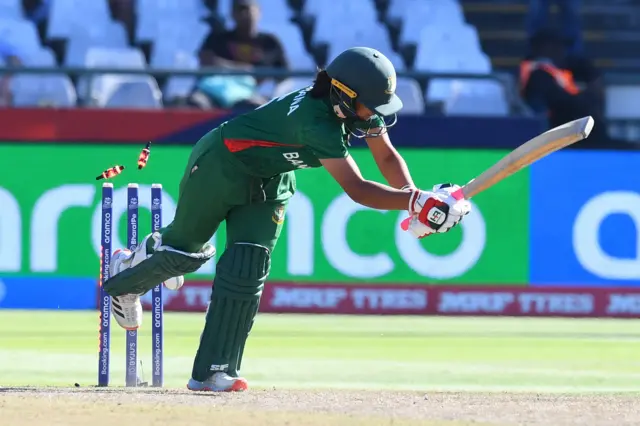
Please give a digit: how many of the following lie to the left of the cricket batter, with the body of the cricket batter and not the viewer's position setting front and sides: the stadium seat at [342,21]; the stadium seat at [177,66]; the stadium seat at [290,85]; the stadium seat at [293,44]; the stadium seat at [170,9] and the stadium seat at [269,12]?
6

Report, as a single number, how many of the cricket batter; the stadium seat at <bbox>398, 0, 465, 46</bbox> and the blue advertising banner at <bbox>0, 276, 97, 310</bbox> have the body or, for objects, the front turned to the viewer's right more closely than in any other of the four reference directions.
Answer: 1

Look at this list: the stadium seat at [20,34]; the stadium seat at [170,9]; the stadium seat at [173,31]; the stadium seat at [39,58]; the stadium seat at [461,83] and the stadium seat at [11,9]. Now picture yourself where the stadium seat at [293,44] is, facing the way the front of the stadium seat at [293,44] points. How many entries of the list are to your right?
5

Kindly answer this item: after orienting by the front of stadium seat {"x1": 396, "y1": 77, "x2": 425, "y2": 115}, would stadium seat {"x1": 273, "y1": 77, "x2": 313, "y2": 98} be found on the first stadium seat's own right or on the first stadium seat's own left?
on the first stadium seat's own right

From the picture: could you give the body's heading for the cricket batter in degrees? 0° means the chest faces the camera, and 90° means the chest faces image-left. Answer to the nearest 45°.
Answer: approximately 270°

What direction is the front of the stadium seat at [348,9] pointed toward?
toward the camera

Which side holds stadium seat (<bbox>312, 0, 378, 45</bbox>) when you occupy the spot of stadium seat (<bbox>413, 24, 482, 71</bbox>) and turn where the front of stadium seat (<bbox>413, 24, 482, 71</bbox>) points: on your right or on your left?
on your right

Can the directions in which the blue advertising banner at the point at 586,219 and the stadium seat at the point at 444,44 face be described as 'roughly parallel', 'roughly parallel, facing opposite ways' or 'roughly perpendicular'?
roughly parallel

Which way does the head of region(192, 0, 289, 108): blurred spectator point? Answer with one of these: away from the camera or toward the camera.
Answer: toward the camera

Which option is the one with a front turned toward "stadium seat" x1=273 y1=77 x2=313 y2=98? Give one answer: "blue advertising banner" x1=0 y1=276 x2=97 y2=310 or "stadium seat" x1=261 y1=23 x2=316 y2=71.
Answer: "stadium seat" x1=261 y1=23 x2=316 y2=71

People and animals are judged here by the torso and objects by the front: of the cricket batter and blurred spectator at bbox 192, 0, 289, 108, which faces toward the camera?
the blurred spectator

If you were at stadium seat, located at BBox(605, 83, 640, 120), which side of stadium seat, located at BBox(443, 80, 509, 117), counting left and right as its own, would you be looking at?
left

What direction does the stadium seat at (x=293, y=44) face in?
toward the camera

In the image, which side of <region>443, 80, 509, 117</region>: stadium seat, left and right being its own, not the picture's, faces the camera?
front

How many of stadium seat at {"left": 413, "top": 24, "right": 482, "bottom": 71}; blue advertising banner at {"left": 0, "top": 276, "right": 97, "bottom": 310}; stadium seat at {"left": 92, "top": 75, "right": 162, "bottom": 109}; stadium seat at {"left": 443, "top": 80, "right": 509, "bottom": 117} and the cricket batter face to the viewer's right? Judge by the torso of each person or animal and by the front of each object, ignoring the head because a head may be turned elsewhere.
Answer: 1
